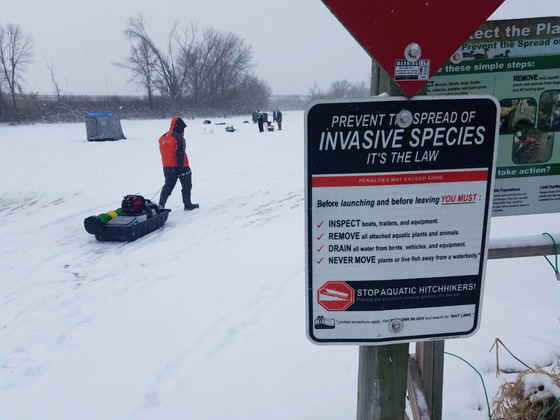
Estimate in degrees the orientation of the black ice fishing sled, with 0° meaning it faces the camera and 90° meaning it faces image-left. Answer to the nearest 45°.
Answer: approximately 225°

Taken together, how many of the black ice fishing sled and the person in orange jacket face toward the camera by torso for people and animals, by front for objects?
0

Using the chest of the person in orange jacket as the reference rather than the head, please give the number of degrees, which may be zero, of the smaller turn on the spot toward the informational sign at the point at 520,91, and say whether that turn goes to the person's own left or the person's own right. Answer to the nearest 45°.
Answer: approximately 135° to the person's own right

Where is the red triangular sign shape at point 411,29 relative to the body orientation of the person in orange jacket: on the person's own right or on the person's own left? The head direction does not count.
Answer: on the person's own right

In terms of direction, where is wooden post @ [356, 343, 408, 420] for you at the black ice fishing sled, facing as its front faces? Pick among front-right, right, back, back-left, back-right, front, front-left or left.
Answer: back-right

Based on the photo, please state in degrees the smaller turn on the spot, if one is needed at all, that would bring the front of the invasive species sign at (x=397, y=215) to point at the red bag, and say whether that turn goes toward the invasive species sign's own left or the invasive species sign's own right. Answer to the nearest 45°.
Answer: approximately 135° to the invasive species sign's own right

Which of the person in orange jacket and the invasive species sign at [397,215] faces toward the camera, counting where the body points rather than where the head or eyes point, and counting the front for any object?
the invasive species sign

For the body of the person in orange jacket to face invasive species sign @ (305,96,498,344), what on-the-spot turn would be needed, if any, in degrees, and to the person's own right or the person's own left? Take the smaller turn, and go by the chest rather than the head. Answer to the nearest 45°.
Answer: approximately 135° to the person's own right

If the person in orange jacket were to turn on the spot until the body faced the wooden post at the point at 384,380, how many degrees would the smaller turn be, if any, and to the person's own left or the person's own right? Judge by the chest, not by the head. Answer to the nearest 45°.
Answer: approximately 135° to the person's own right

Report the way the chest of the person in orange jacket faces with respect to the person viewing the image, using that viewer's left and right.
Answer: facing away from the viewer and to the right of the viewer

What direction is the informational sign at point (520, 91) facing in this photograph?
toward the camera

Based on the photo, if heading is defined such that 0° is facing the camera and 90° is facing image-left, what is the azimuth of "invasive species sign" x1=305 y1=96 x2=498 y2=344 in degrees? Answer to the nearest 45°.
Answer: approximately 0°

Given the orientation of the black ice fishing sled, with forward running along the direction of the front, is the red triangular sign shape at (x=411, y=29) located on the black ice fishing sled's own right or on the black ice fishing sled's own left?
on the black ice fishing sled's own right
